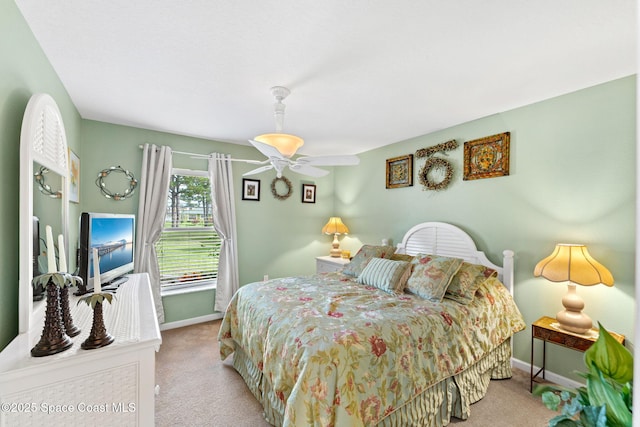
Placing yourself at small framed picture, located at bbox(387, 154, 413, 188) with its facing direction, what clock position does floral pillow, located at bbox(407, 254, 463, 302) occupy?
The floral pillow is roughly at 10 o'clock from the small framed picture.

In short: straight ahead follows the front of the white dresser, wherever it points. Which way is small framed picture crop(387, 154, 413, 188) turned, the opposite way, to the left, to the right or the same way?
the opposite way

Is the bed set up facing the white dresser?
yes

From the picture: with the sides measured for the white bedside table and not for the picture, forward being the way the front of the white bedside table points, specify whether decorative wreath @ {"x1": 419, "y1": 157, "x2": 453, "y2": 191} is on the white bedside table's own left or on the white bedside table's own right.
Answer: on the white bedside table's own left

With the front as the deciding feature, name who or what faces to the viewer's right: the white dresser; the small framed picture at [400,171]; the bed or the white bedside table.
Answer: the white dresser

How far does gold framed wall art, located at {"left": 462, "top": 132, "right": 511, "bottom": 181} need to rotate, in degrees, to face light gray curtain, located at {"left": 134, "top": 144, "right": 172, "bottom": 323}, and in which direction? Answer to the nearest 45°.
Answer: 0° — it already faces it

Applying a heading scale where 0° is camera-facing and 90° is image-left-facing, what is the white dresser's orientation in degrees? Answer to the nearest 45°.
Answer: approximately 270°

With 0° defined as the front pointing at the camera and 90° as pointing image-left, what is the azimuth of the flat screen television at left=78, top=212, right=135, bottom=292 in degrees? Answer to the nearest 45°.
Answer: approximately 315°

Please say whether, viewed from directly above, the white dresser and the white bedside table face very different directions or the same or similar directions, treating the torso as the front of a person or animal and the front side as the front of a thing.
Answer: very different directions
